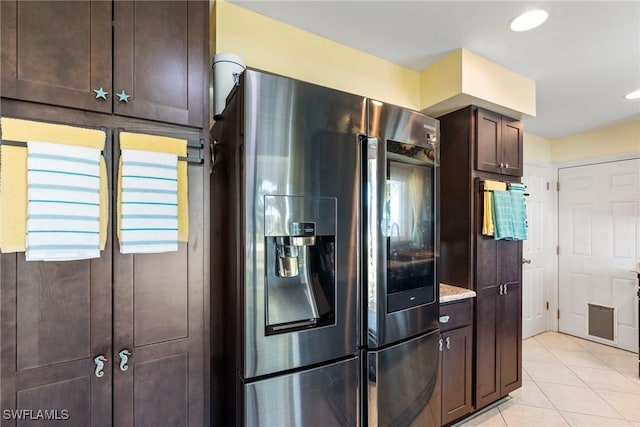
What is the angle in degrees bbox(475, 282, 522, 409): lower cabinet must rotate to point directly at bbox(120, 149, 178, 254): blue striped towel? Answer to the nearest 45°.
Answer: approximately 90° to its right

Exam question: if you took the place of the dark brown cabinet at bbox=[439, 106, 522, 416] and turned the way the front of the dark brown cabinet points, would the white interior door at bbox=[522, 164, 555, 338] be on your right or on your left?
on your left

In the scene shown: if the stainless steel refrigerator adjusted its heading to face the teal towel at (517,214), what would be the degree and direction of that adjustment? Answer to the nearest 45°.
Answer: approximately 90° to its left

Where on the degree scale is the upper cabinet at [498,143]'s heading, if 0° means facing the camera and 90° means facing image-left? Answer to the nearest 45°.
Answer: approximately 315°

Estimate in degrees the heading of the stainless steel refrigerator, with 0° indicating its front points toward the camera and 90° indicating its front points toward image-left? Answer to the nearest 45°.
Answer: approximately 315°

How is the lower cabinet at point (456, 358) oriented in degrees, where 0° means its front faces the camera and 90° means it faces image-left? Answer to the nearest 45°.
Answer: approximately 315°

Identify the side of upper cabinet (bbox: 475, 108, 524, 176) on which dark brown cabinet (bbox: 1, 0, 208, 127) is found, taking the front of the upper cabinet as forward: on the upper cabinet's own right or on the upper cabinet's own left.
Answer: on the upper cabinet's own right

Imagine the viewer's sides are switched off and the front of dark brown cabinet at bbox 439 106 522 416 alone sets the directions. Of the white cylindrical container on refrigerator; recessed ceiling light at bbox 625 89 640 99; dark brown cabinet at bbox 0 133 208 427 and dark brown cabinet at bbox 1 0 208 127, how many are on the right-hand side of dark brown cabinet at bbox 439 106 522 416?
3

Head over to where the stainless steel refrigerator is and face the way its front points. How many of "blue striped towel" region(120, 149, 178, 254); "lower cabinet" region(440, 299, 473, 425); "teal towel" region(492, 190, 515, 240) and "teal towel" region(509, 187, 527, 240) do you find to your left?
3
